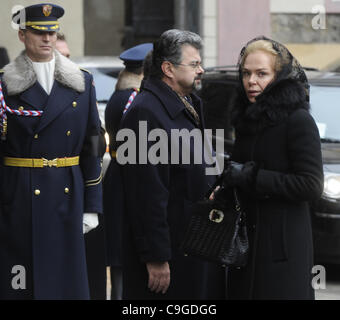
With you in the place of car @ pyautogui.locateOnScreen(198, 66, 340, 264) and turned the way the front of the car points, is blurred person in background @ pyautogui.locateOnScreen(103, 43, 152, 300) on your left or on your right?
on your right

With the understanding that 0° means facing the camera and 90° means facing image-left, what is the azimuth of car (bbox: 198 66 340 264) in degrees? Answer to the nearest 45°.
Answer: approximately 315°

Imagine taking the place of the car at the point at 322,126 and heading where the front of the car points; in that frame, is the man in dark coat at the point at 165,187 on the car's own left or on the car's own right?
on the car's own right

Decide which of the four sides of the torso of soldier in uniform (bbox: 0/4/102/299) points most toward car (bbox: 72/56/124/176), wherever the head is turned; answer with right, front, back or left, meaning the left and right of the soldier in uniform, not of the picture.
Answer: back

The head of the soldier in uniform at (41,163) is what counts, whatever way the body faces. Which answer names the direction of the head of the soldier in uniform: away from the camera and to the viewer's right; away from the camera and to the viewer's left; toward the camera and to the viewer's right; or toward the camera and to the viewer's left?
toward the camera and to the viewer's right

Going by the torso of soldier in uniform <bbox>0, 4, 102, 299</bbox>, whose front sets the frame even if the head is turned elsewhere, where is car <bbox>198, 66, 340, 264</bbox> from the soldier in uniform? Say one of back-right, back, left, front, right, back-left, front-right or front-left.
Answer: back-left

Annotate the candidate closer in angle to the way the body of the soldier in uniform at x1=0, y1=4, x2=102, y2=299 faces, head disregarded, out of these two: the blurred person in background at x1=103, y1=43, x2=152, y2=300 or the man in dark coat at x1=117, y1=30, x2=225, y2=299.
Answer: the man in dark coat

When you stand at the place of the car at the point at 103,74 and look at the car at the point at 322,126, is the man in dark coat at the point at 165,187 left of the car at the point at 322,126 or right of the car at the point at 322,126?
right

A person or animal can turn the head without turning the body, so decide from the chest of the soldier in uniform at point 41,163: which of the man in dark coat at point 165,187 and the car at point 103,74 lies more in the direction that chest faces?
the man in dark coat
